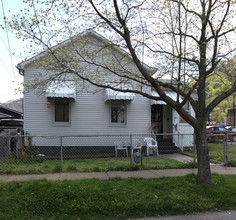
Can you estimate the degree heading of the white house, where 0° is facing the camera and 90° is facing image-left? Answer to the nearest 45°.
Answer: approximately 0°
